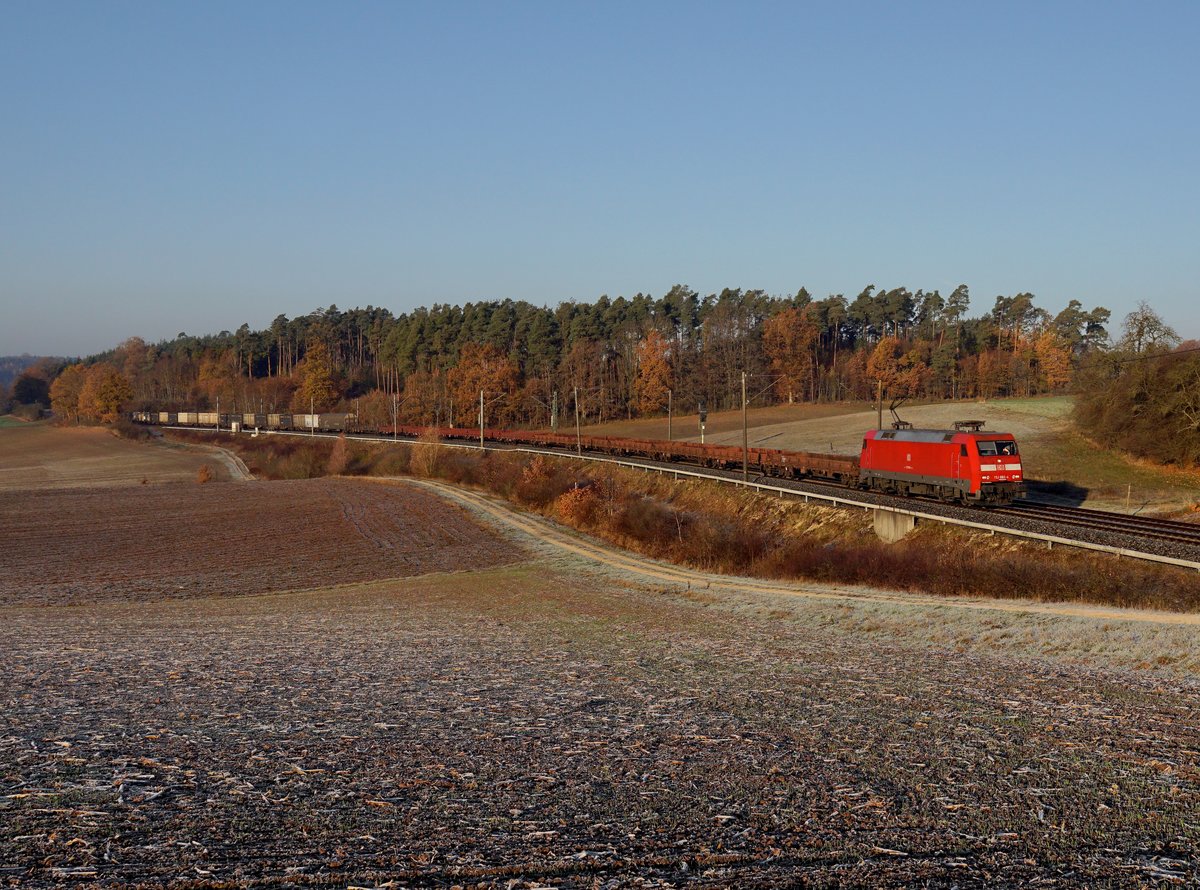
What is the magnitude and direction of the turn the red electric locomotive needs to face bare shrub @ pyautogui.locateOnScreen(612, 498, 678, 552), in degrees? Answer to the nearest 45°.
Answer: approximately 135° to its right

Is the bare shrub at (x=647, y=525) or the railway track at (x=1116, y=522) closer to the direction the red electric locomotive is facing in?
the railway track

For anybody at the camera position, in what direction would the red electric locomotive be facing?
facing the viewer and to the right of the viewer

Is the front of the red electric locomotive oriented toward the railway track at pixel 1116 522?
yes
